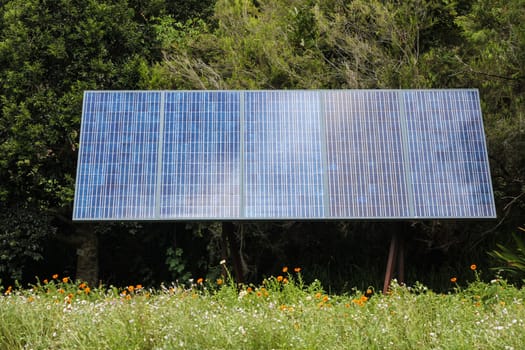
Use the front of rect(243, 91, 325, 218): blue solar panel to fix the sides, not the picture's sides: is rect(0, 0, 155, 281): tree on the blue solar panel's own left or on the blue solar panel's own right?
on the blue solar panel's own right

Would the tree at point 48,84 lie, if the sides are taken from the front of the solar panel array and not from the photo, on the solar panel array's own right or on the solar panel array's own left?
on the solar panel array's own right

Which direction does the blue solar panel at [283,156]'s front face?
toward the camera

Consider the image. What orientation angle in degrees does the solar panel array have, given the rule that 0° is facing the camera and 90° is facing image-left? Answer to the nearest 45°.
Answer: approximately 0°
